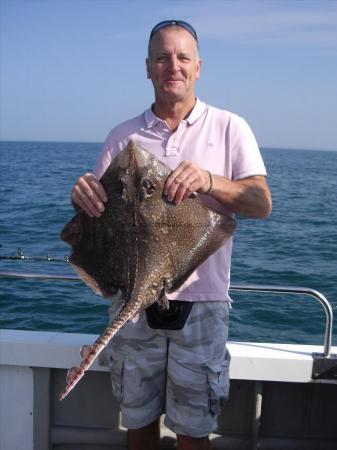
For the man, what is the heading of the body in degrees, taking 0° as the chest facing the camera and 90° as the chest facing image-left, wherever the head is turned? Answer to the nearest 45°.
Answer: approximately 0°
